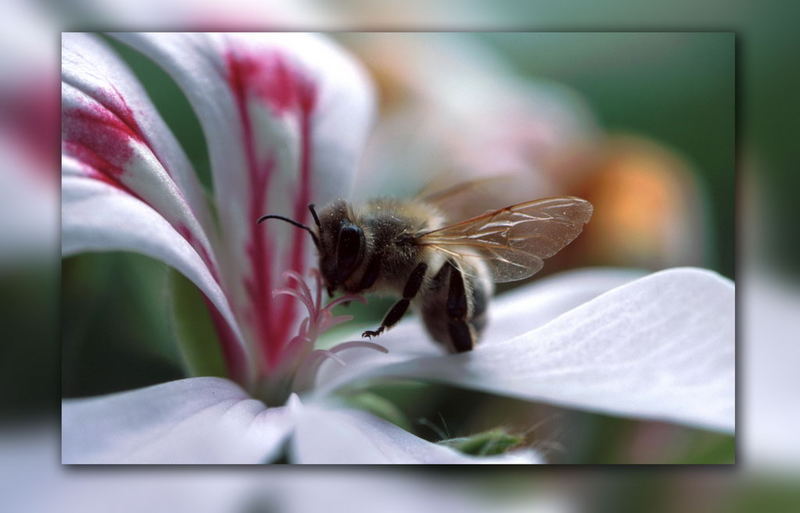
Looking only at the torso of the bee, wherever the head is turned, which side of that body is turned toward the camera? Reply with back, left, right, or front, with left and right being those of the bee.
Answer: left
